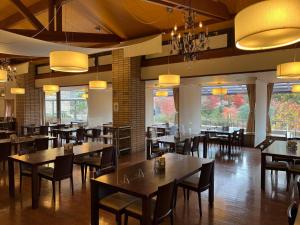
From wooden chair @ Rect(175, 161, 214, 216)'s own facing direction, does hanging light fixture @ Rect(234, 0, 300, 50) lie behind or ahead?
behind

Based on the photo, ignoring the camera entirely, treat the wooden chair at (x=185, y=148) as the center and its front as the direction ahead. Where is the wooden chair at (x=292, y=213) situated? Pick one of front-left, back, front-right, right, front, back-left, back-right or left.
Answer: back-left

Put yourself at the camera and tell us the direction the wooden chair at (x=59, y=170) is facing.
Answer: facing away from the viewer and to the left of the viewer

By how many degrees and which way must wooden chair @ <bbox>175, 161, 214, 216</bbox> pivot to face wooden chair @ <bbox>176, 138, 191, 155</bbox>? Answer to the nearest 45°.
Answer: approximately 45° to its right

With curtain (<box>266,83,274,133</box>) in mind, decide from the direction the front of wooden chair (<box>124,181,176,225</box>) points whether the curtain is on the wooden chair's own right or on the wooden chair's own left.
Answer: on the wooden chair's own right

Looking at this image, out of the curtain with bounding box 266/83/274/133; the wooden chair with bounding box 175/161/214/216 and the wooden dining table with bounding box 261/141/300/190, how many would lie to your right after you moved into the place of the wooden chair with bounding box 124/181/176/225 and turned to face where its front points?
3

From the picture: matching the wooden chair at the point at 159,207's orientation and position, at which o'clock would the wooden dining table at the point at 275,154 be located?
The wooden dining table is roughly at 3 o'clock from the wooden chair.

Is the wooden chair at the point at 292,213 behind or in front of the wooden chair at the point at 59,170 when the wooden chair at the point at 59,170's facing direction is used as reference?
behind
